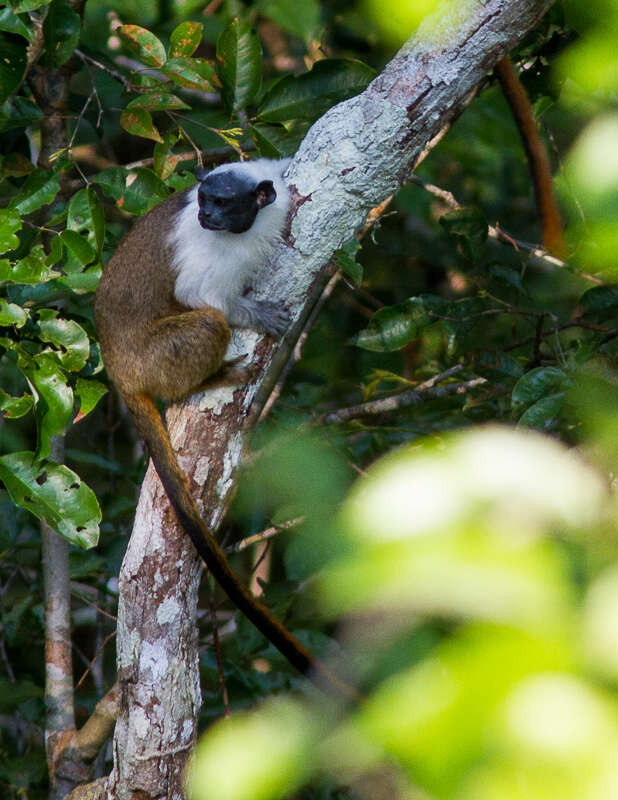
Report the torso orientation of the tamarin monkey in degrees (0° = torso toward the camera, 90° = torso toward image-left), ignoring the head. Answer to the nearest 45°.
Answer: approximately 270°

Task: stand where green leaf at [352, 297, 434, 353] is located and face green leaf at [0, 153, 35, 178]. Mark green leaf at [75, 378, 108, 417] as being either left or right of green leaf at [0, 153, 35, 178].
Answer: left

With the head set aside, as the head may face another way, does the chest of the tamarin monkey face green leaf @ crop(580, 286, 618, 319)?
yes
